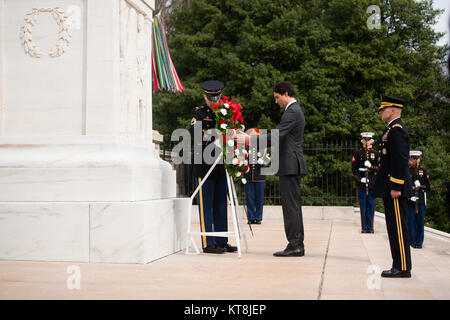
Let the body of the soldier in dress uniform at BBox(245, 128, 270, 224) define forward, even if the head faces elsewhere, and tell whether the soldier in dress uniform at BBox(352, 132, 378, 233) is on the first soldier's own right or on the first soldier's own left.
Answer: on the first soldier's own left

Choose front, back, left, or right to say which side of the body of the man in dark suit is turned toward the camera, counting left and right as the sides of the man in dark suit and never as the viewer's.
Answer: left

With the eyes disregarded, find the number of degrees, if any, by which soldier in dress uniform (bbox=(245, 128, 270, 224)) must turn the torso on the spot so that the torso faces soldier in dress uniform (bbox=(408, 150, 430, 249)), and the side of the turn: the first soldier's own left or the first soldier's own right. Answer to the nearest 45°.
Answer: approximately 45° to the first soldier's own left

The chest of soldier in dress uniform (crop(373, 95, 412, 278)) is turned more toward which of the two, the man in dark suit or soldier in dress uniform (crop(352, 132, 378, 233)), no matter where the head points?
the man in dark suit

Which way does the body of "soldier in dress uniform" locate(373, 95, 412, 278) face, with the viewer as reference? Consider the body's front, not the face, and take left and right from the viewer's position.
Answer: facing to the left of the viewer

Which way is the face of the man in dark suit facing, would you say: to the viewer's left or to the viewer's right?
to the viewer's left
